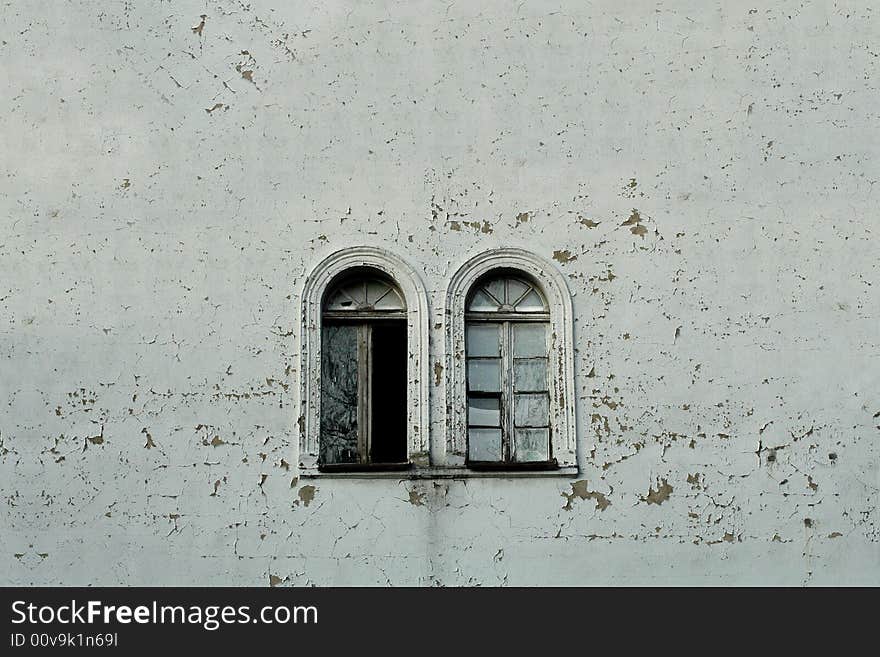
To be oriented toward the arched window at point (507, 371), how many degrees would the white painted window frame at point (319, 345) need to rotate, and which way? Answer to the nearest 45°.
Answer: approximately 90° to its left

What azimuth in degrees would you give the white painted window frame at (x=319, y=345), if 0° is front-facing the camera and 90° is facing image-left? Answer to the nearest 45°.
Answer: approximately 0°
